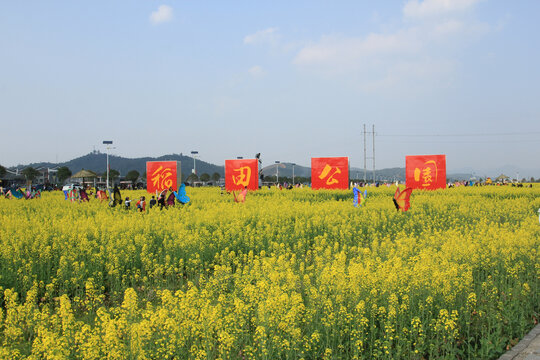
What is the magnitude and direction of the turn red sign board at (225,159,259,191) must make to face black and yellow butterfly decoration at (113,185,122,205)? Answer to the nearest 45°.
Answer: approximately 45° to its right

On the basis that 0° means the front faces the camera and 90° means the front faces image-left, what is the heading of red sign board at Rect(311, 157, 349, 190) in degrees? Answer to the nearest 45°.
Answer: approximately 0°

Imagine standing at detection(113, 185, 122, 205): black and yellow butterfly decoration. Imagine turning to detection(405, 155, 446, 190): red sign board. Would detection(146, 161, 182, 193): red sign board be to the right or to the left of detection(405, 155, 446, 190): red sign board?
left

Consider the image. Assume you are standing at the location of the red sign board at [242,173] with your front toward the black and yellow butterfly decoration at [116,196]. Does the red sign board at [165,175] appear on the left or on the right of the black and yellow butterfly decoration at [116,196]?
right

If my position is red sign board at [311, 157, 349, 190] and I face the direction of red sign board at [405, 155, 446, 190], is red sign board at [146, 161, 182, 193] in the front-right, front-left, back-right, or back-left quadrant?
back-right

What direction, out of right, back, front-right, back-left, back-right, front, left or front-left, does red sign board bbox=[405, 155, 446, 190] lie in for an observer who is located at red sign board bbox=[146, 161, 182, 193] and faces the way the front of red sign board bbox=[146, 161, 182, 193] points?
left

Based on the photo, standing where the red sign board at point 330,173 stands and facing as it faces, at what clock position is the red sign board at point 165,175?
the red sign board at point 165,175 is roughly at 2 o'clock from the red sign board at point 330,173.

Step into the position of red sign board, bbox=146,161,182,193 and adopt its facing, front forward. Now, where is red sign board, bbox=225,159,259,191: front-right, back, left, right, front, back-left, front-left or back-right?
left

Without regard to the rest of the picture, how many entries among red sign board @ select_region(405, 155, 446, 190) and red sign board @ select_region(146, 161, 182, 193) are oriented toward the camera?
2
